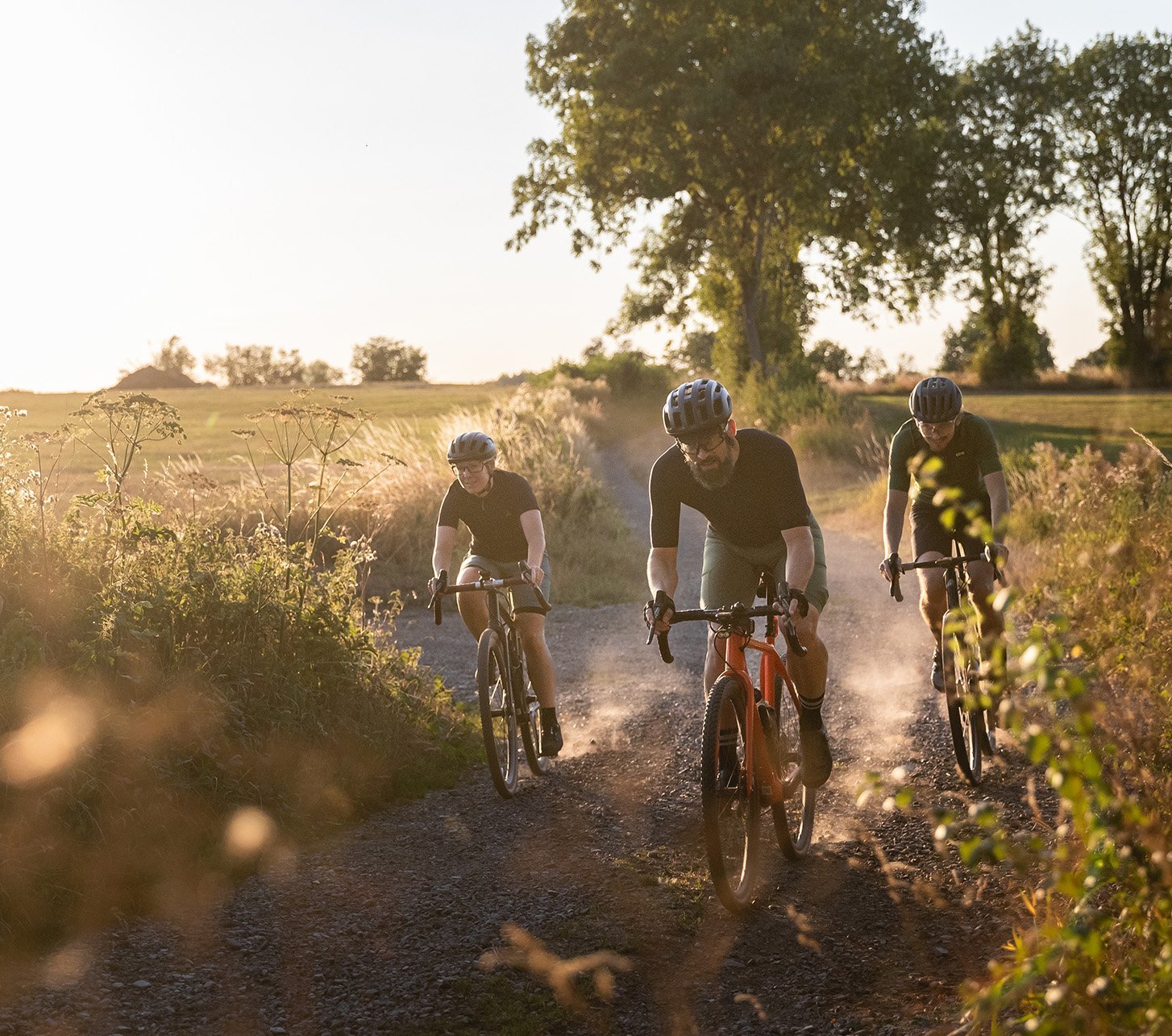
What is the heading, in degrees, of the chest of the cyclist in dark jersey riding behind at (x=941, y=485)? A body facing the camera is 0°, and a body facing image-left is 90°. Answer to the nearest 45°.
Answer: approximately 0°

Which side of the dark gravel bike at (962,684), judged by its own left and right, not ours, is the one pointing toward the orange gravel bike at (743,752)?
front

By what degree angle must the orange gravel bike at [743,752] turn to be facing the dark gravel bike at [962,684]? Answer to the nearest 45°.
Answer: approximately 135° to its left

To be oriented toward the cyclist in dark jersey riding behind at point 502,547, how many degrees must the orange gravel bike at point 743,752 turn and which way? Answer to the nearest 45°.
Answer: approximately 135° to its right

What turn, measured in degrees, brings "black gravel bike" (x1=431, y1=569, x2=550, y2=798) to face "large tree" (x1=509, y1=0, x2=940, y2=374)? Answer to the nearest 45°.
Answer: approximately 180°

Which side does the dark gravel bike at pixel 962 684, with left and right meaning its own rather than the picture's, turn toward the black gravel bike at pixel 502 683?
right

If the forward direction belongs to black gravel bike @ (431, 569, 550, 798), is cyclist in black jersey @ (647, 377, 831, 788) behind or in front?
in front

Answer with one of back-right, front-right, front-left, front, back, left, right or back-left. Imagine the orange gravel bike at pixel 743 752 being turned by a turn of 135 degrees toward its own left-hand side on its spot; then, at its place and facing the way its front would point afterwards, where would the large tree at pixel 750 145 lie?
front-left

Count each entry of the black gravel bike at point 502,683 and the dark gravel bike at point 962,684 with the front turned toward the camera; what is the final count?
2

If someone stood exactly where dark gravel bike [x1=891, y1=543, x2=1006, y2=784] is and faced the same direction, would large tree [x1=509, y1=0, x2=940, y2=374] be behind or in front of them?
behind
